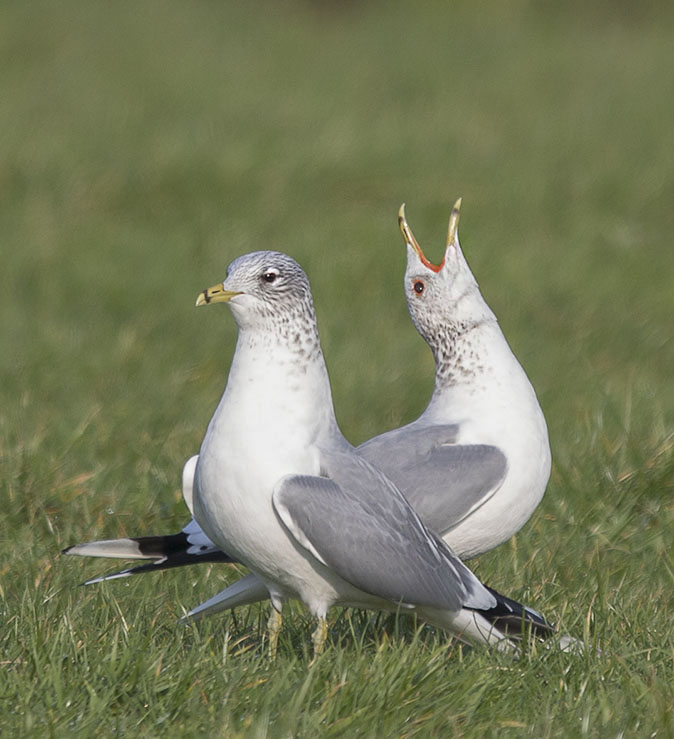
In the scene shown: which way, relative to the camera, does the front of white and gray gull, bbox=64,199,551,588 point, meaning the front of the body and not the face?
to the viewer's right

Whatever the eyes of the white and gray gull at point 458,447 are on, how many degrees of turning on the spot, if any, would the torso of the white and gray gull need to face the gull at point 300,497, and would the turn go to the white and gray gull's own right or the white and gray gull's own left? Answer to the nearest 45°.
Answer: approximately 135° to the white and gray gull's own right
